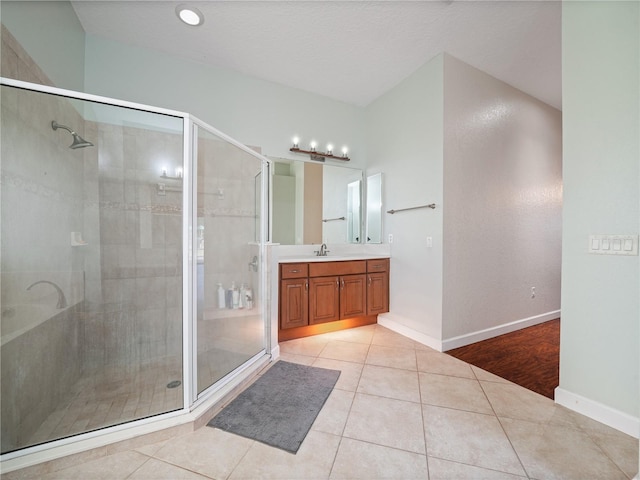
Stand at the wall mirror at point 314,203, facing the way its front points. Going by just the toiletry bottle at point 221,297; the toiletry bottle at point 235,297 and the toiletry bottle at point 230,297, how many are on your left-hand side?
0

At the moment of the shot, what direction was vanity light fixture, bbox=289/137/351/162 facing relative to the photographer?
facing the viewer and to the right of the viewer

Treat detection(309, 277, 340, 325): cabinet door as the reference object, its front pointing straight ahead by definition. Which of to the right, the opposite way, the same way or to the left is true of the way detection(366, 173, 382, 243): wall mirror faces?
to the right

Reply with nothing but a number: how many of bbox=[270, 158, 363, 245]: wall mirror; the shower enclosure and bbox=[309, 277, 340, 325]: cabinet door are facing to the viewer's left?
0

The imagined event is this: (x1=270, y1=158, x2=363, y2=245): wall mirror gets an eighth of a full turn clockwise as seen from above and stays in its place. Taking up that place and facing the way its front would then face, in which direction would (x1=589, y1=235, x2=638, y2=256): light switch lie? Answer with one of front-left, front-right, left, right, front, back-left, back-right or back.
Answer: front-left

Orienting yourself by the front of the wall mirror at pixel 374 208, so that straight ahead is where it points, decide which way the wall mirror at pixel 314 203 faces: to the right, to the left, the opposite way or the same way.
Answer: to the left

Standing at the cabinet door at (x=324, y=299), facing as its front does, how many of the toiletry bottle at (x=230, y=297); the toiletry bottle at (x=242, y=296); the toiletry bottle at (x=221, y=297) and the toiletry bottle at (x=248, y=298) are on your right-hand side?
4

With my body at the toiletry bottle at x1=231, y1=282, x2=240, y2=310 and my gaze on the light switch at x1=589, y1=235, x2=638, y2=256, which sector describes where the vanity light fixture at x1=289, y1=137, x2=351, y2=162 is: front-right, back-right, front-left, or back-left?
front-left

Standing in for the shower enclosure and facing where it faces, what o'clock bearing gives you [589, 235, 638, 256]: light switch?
The light switch is roughly at 12 o'clock from the shower enclosure.

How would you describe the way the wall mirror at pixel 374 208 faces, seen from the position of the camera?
facing the viewer and to the left of the viewer

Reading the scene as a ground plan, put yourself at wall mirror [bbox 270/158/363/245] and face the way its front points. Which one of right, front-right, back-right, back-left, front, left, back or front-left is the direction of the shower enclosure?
right

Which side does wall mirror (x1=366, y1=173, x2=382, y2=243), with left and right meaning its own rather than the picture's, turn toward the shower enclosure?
front

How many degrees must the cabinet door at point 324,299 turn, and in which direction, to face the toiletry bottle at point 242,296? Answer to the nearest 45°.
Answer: approximately 90° to its right

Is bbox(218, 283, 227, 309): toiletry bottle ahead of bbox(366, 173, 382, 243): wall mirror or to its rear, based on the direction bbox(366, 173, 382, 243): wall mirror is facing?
ahead

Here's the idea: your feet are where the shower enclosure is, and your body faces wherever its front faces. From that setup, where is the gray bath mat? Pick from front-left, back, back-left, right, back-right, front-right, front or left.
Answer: front
